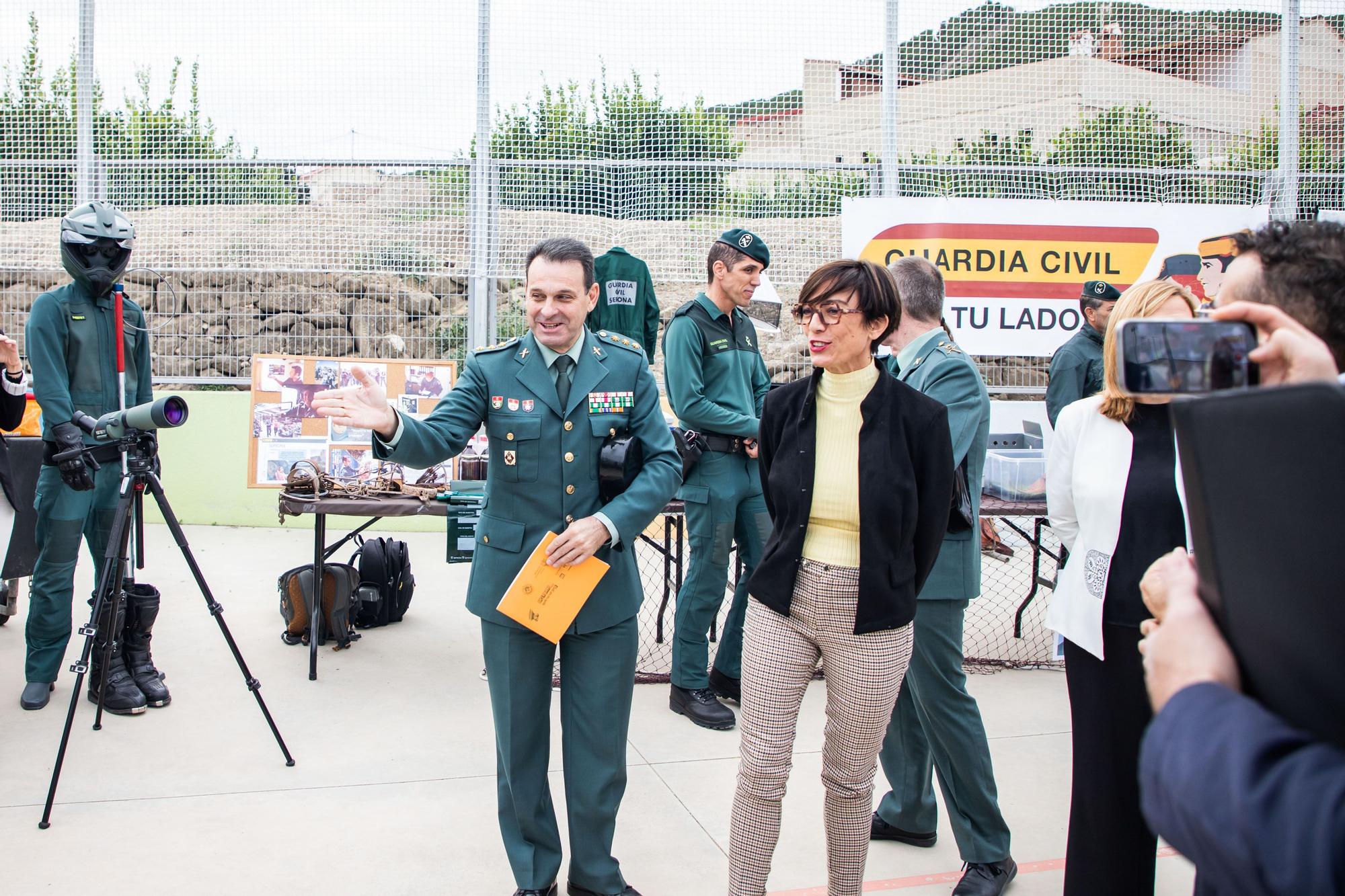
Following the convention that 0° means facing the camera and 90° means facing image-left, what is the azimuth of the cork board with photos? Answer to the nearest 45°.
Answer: approximately 0°

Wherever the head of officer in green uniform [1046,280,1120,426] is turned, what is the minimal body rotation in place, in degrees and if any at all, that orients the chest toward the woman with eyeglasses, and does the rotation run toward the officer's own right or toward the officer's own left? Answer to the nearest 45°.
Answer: approximately 90° to the officer's own right

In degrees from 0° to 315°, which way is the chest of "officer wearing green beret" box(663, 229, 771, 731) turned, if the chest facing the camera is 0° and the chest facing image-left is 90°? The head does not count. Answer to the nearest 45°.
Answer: approximately 315°

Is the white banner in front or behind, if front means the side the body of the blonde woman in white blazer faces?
behind

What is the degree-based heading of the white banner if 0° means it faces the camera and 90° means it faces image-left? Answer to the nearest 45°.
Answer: approximately 0°

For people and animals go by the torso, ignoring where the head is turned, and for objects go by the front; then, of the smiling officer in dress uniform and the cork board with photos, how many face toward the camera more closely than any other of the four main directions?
2
